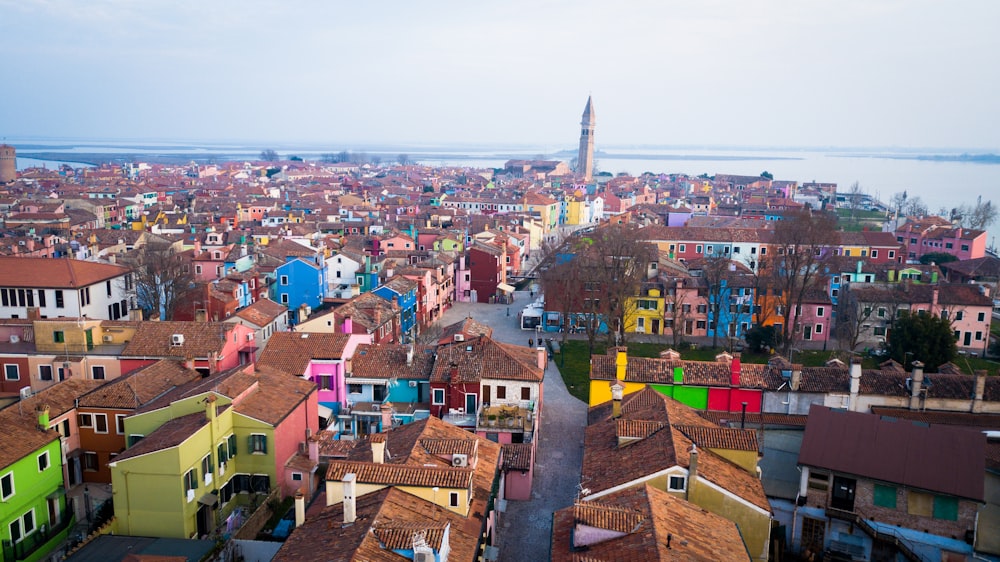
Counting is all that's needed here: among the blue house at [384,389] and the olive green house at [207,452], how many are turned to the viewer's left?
0

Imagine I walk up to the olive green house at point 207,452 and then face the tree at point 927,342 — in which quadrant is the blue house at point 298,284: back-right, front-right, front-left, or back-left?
front-left

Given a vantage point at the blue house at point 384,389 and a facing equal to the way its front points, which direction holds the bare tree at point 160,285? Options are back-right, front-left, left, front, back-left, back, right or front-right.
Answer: back-right

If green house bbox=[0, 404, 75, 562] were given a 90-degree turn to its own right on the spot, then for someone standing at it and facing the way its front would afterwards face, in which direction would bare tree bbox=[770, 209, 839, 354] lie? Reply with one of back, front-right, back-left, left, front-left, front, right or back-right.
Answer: back-left

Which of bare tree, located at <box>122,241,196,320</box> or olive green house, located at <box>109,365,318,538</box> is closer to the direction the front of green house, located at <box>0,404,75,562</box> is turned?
the olive green house

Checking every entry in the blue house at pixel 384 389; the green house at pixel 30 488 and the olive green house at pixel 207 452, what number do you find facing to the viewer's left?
0

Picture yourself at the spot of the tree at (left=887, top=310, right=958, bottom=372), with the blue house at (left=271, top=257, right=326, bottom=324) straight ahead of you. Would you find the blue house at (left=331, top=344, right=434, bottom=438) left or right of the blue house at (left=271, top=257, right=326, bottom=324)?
left

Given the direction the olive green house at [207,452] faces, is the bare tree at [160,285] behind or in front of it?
behind

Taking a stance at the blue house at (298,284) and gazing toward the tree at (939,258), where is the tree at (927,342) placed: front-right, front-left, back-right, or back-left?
front-right

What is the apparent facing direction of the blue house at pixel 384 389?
toward the camera

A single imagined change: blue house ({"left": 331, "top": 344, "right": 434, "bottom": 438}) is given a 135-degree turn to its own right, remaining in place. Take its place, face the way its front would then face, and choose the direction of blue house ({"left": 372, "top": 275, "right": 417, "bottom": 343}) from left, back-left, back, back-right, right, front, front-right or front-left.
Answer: front-right

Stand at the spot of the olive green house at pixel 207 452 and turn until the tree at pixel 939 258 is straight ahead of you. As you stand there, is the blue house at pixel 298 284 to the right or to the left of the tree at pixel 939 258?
left

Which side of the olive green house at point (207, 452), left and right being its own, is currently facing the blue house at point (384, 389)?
left

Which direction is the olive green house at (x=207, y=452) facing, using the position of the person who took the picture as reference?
facing the viewer and to the right of the viewer

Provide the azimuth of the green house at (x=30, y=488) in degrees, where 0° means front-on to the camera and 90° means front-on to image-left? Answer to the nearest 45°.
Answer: approximately 315°

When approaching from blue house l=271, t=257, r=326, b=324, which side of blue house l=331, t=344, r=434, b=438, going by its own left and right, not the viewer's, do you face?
back
